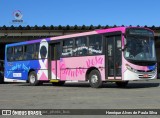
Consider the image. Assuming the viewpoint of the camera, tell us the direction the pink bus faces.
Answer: facing the viewer and to the right of the viewer
